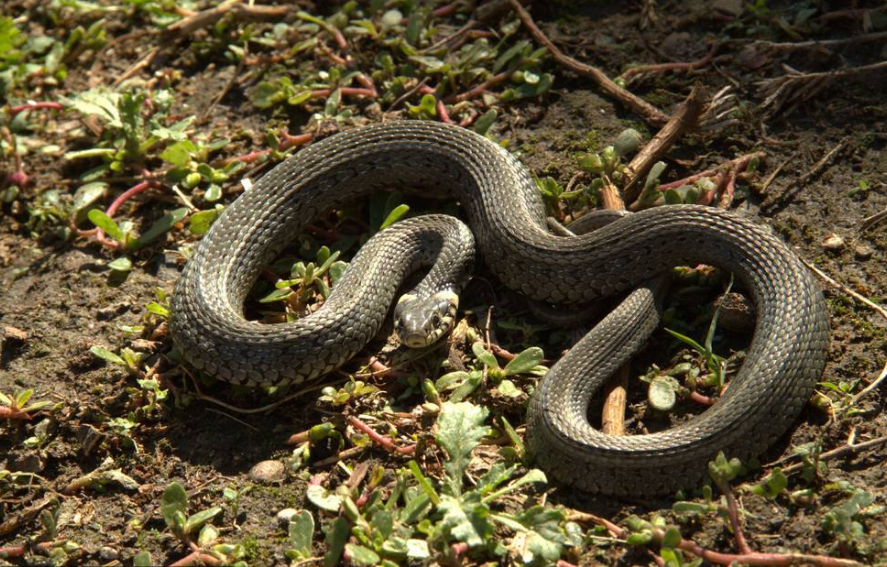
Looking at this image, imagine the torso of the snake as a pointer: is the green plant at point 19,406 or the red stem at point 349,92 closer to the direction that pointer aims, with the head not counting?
the green plant

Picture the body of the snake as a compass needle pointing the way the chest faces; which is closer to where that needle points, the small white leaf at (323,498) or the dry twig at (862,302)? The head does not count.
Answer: the small white leaf

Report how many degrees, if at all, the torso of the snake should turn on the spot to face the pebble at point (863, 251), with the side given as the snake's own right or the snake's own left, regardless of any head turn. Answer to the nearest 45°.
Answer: approximately 90° to the snake's own left

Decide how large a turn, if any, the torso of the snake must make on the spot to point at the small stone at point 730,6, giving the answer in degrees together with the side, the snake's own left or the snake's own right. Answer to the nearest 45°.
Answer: approximately 135° to the snake's own left

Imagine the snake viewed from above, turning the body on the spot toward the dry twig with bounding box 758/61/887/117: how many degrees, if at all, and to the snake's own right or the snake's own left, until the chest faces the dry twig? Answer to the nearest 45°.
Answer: approximately 135° to the snake's own left

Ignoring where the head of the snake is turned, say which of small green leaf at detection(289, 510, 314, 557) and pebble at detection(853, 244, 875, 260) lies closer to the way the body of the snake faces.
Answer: the small green leaf

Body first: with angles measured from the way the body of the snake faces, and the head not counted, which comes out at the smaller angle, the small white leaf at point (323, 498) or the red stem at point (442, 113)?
the small white leaf

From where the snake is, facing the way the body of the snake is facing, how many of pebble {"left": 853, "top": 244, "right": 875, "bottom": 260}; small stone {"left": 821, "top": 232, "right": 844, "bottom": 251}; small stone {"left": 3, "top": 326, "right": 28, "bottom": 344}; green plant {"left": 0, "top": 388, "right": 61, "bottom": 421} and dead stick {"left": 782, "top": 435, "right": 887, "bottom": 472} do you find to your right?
2

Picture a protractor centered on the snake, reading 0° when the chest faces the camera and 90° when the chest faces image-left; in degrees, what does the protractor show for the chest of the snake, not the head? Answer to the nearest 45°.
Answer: approximately 0°

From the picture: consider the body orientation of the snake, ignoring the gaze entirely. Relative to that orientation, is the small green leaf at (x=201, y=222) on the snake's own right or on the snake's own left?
on the snake's own right

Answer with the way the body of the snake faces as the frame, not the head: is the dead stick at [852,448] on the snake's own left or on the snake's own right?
on the snake's own left

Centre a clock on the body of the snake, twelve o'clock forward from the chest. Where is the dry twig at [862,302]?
The dry twig is roughly at 9 o'clock from the snake.
